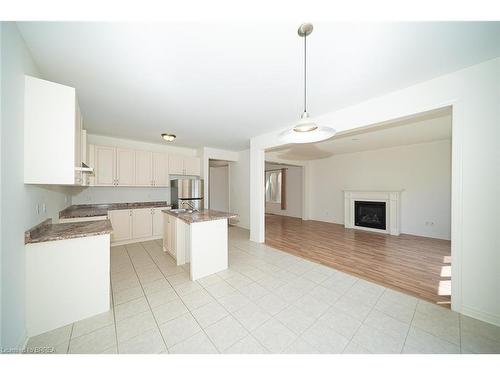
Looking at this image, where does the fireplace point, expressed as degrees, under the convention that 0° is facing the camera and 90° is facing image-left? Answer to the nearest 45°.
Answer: approximately 45°

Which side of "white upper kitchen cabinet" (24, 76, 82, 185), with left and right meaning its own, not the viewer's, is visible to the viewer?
right

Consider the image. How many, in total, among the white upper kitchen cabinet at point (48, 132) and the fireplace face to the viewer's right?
1

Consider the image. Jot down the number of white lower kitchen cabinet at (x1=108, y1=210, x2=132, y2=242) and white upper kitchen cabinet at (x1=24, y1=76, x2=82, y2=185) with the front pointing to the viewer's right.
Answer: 1

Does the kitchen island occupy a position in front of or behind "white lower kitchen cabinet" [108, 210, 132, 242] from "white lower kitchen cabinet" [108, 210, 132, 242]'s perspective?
in front
